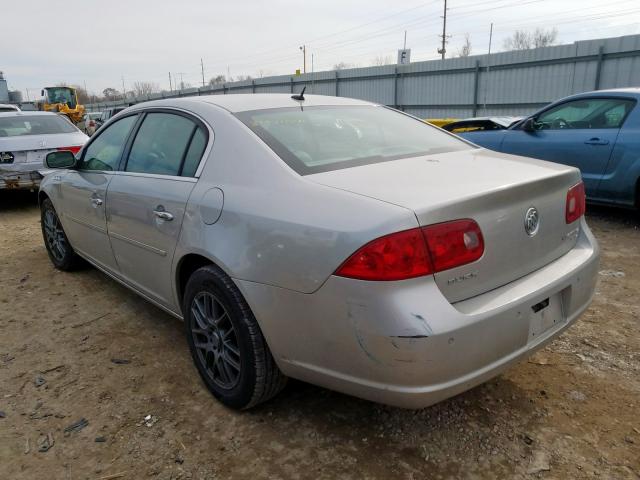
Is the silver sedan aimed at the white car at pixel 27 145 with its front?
yes

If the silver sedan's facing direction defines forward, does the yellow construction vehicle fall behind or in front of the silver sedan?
in front

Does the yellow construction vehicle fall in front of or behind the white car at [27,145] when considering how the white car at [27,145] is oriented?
in front

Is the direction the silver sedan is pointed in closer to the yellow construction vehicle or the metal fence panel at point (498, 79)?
the yellow construction vehicle

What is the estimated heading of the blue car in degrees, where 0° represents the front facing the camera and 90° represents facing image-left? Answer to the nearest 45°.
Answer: approximately 90°

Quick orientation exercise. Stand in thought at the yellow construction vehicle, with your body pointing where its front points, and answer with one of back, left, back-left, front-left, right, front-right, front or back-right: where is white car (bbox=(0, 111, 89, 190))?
front-right

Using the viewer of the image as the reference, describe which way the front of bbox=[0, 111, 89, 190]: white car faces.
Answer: facing away from the viewer

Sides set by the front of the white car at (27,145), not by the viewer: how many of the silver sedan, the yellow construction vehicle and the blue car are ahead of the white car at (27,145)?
1

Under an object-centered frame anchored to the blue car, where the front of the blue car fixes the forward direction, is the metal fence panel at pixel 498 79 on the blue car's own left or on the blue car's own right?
on the blue car's own right

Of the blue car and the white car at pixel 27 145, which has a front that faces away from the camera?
the white car

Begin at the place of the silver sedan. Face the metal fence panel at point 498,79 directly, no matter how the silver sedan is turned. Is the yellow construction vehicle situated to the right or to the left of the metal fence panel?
left
